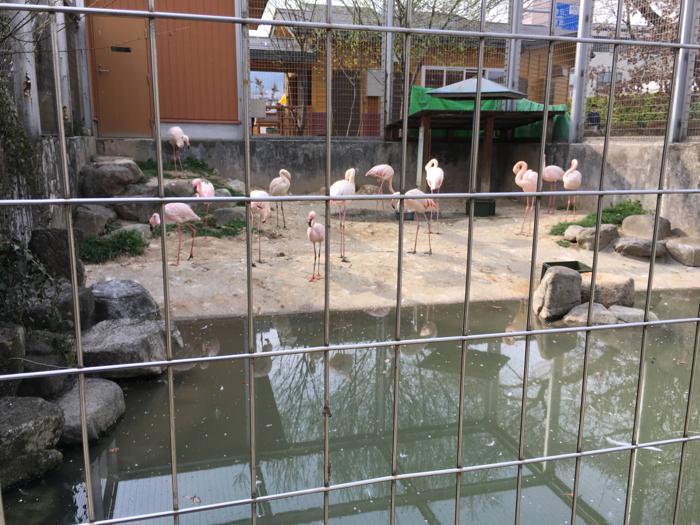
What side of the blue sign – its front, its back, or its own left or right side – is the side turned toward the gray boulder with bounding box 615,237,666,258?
front

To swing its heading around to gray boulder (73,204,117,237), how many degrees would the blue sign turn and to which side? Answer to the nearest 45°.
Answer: approximately 45° to its right

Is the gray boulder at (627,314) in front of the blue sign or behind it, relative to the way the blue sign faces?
in front

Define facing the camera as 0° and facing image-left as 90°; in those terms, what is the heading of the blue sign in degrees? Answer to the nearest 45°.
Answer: approximately 0°

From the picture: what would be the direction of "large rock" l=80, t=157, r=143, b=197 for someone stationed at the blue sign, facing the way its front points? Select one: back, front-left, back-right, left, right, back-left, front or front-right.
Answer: front-right

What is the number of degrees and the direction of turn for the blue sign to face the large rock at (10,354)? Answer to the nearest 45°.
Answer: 0° — it already faces it

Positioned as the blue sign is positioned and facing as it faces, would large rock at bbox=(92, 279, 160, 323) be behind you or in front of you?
in front

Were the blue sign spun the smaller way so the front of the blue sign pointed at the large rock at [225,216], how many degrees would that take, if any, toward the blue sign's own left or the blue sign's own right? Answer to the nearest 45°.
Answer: approximately 45° to the blue sign's own right

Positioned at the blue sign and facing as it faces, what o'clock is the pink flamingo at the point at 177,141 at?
The pink flamingo is roughly at 2 o'clock from the blue sign.

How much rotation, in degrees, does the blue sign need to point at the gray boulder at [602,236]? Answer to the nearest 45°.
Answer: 0° — it already faces it

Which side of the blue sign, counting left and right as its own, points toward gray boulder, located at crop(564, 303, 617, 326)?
front
